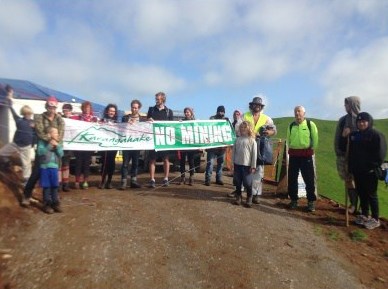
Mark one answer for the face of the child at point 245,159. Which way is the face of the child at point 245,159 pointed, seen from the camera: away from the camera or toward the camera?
toward the camera

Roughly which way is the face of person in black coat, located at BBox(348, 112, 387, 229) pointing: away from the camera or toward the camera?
toward the camera

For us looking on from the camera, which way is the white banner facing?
facing the viewer

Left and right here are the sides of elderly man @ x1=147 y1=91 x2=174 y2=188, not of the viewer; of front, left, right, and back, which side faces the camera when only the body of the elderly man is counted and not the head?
front

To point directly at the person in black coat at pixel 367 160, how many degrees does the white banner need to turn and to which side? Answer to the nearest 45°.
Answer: approximately 45° to its left

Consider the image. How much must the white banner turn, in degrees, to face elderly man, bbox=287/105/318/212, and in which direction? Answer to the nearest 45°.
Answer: approximately 45° to its left

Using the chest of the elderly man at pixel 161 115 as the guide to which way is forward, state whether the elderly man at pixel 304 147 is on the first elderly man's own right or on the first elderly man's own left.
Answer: on the first elderly man's own left

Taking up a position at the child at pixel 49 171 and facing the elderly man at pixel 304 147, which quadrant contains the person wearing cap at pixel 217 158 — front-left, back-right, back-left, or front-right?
front-left
